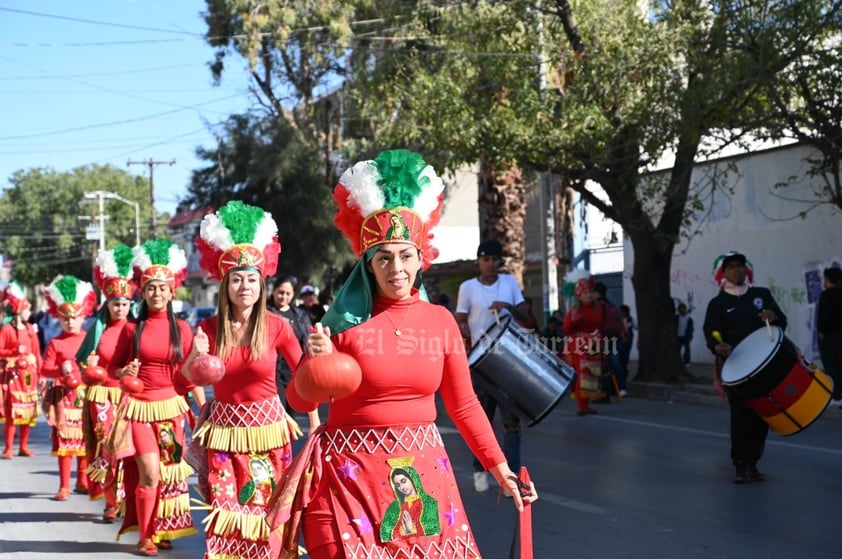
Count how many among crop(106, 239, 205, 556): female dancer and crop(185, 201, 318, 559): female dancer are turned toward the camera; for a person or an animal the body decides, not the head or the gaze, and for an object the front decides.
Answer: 2

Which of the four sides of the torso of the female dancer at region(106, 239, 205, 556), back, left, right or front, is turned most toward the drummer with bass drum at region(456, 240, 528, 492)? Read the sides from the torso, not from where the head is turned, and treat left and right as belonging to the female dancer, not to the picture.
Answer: left

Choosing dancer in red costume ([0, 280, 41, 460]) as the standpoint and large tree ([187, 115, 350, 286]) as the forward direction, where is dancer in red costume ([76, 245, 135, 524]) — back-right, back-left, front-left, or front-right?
back-right

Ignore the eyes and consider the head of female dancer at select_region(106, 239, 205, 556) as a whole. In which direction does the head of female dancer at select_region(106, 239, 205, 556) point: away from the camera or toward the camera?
toward the camera

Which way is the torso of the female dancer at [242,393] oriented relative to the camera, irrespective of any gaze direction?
toward the camera

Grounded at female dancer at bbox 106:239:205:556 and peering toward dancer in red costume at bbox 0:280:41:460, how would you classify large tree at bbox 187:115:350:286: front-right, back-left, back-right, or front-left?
front-right

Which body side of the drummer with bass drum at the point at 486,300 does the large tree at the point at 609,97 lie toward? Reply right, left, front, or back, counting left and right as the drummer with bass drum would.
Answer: back

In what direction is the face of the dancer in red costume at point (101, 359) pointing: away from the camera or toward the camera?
toward the camera

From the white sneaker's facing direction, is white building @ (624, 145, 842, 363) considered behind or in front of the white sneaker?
behind

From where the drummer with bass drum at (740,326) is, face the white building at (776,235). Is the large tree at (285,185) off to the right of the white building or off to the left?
left

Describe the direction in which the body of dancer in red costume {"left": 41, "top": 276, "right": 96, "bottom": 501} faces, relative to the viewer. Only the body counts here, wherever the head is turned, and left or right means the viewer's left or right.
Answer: facing the viewer

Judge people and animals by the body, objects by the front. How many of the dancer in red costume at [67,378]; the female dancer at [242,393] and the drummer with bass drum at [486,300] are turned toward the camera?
3

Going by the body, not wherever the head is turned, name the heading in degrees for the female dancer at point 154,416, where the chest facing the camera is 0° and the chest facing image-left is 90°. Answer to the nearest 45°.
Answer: approximately 0°
